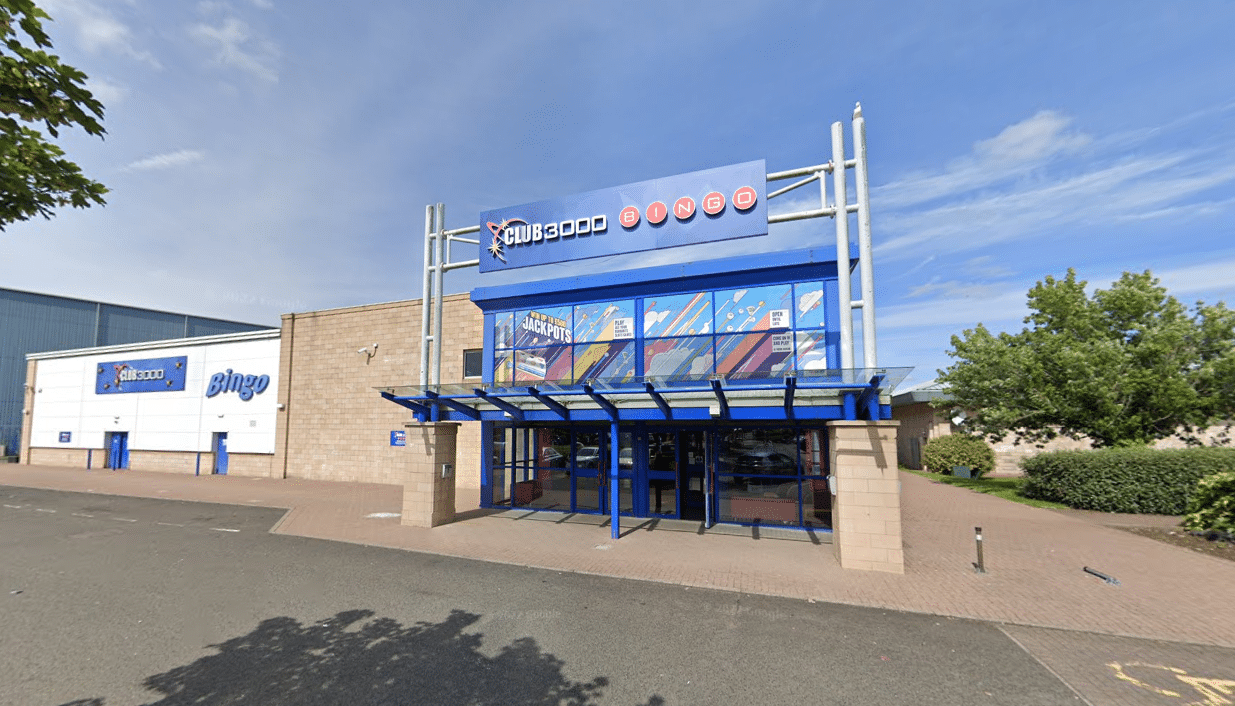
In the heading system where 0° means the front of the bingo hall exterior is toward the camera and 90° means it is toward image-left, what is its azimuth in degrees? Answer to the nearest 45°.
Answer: approximately 45°

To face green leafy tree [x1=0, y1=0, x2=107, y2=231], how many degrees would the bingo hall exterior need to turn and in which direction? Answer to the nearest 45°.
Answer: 0° — it already faces it

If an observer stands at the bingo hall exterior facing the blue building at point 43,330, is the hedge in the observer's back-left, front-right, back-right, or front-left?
back-right

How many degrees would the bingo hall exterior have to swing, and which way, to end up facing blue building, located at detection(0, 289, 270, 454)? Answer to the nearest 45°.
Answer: approximately 90° to its right

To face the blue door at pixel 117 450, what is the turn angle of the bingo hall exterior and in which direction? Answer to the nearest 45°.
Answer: approximately 90° to its right

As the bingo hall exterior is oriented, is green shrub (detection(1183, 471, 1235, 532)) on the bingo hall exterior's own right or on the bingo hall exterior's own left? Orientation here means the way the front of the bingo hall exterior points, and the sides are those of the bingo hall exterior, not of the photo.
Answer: on the bingo hall exterior's own left

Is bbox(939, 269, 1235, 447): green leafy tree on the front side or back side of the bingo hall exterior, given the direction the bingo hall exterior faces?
on the back side

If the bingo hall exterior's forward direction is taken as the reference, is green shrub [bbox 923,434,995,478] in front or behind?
behind

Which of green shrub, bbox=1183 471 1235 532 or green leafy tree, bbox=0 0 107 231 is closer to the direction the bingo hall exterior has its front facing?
the green leafy tree
